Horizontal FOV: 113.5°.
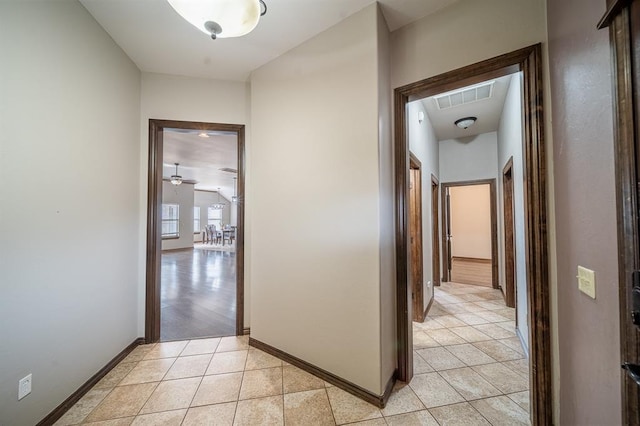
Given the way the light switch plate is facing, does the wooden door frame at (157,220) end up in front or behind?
in front

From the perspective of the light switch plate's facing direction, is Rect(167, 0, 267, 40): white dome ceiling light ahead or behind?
ahead

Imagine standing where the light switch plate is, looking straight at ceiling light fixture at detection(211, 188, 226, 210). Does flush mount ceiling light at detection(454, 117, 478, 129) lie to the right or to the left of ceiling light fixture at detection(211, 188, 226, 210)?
right

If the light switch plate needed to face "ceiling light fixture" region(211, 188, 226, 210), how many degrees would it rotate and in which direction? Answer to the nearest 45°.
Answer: approximately 45° to its right

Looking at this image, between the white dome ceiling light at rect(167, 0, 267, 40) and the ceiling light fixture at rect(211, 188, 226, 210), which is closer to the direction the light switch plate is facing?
the white dome ceiling light

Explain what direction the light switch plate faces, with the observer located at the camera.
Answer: facing the viewer and to the left of the viewer

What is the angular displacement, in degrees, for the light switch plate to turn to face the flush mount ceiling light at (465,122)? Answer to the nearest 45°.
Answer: approximately 90° to its right

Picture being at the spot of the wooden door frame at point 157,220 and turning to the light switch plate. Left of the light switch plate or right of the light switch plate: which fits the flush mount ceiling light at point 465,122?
left
